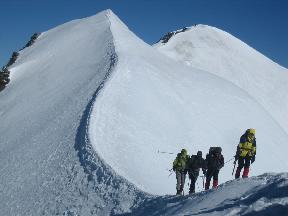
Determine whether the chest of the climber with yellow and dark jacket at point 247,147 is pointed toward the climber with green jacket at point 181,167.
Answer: no
